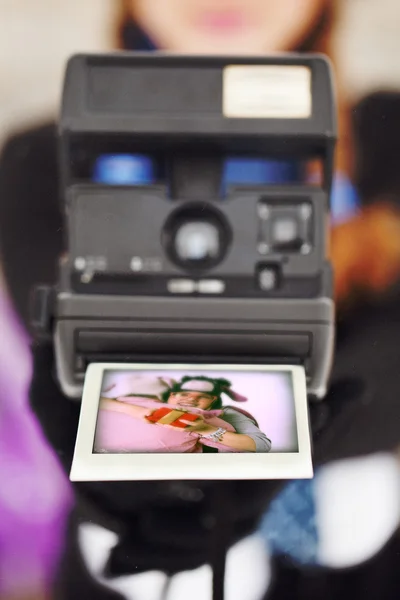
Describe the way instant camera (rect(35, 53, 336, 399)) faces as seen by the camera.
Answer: facing the viewer
